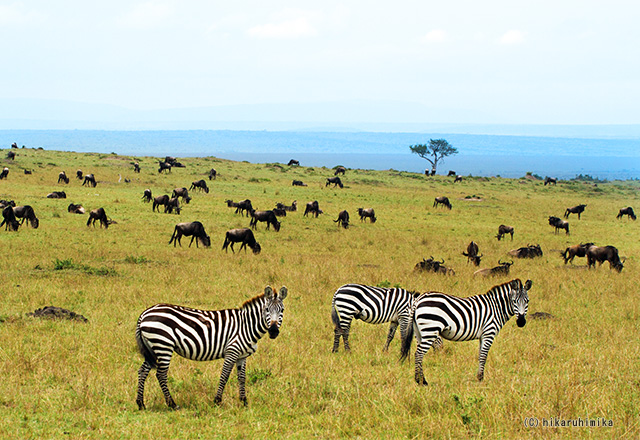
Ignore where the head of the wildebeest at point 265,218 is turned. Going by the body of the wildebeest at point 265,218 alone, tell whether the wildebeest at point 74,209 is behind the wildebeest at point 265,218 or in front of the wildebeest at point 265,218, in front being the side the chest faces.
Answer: behind

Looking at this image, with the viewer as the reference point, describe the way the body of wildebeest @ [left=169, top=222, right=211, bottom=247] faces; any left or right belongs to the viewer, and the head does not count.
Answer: facing to the right of the viewer

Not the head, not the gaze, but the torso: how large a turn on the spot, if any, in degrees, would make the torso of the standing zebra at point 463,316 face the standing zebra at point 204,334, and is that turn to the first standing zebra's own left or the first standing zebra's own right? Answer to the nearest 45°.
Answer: approximately 135° to the first standing zebra's own right

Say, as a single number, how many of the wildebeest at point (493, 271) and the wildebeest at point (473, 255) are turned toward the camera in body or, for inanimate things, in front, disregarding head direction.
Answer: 1

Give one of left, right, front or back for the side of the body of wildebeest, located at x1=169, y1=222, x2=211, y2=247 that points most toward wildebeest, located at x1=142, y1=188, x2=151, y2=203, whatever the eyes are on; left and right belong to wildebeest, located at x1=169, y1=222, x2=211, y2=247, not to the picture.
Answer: left

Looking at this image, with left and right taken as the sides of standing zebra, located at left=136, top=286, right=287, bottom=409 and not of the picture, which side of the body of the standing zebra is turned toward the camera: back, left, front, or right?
right

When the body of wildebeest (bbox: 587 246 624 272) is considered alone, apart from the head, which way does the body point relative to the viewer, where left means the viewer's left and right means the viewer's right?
facing to the right of the viewer

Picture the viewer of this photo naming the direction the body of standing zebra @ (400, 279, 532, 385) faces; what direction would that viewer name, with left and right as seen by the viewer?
facing to the right of the viewer

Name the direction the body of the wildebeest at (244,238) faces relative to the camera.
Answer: to the viewer's right

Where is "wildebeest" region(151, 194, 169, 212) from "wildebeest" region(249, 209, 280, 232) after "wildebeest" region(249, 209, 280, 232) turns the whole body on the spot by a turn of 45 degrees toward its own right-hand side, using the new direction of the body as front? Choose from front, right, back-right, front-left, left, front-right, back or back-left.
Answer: back
